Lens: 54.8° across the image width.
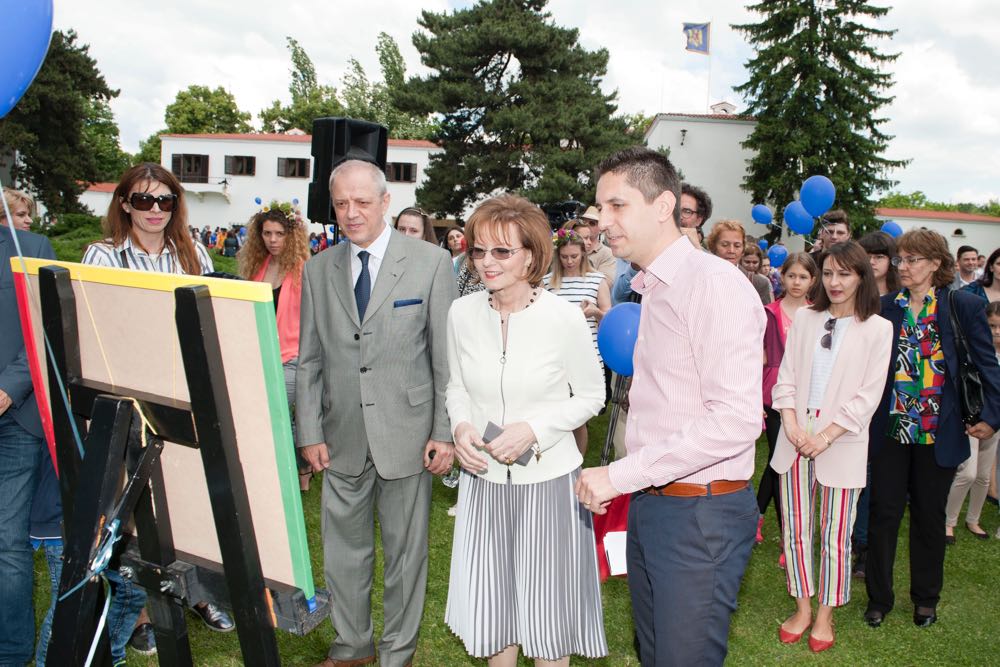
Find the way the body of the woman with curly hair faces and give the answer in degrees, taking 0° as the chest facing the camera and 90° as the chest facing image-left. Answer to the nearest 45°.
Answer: approximately 0°

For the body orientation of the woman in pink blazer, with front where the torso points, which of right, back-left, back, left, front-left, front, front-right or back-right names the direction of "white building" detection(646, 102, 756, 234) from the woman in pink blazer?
back-right

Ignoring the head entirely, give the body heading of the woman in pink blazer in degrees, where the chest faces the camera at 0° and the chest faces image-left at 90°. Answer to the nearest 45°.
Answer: approximately 45°

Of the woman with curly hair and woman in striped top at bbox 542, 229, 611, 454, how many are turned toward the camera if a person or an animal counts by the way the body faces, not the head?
2

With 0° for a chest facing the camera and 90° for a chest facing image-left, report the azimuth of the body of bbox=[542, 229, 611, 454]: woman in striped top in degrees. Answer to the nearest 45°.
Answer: approximately 0°

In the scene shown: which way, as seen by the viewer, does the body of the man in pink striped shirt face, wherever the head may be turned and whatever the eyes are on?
to the viewer's left

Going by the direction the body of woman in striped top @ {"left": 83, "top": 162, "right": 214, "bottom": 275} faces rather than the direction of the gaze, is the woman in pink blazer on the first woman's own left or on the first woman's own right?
on the first woman's own left

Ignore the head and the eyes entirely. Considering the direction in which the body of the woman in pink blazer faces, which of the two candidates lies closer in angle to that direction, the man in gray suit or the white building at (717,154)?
the man in gray suit
